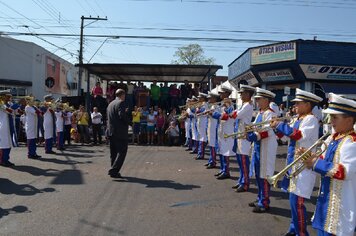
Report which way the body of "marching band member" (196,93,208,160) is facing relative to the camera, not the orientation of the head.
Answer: to the viewer's left

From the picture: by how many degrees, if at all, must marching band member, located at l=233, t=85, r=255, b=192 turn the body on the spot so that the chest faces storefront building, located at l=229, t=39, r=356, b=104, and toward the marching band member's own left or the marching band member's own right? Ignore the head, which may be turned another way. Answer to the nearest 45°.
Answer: approximately 90° to the marching band member's own right

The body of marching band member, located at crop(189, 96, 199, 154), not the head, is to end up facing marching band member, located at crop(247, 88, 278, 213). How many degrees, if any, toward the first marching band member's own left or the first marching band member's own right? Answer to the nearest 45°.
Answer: approximately 90° to the first marching band member's own left

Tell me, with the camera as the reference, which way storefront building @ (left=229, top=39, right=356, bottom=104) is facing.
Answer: facing the viewer and to the left of the viewer

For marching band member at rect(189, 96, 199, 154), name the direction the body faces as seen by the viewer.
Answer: to the viewer's left

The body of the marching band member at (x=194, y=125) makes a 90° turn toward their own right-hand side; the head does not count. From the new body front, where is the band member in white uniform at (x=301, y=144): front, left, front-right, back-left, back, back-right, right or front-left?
back

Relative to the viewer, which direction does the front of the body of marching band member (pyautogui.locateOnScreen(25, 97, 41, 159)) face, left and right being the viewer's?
facing to the right of the viewer

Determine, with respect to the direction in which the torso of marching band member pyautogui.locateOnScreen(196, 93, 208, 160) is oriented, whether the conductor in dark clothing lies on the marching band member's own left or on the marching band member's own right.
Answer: on the marching band member's own left

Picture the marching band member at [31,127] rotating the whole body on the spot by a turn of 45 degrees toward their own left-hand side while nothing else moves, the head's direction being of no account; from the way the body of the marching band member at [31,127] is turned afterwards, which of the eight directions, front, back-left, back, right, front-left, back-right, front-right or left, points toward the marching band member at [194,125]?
front-right

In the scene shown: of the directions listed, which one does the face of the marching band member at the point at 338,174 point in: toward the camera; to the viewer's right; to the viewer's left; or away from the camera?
to the viewer's left
